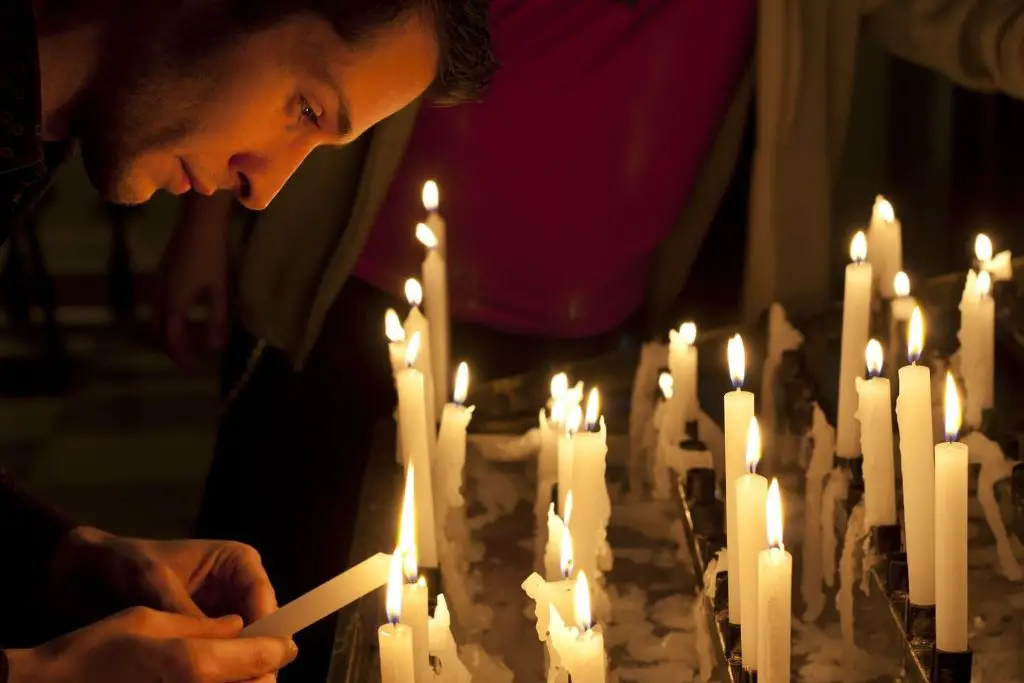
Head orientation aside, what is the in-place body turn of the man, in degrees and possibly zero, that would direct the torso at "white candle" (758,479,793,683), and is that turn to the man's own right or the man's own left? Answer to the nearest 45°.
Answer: approximately 45° to the man's own right

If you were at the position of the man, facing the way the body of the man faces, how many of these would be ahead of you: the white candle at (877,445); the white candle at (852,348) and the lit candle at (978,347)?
3

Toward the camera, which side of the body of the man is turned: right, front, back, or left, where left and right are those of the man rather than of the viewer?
right

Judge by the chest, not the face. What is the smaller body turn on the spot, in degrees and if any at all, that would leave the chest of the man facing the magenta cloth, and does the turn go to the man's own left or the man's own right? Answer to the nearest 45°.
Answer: approximately 45° to the man's own left

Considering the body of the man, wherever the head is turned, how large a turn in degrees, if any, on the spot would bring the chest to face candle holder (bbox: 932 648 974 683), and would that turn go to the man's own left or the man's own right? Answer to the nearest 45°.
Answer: approximately 45° to the man's own right

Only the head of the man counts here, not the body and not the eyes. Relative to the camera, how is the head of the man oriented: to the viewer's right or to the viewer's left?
to the viewer's right

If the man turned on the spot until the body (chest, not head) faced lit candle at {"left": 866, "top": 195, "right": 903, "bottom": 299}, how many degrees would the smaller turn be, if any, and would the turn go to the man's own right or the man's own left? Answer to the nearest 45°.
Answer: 0° — they already face it
